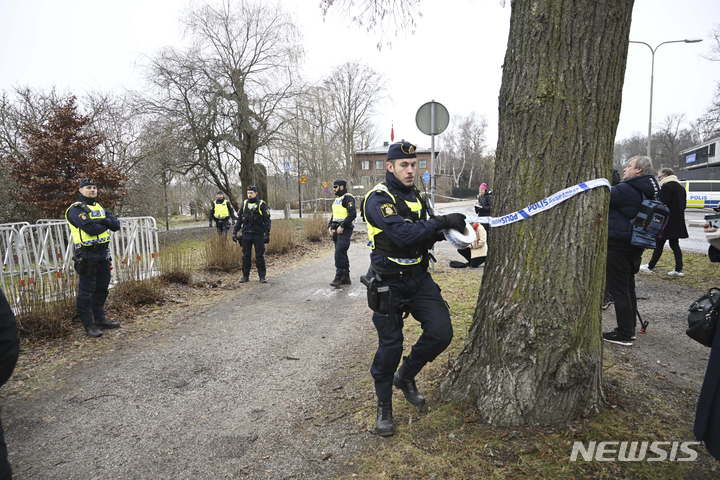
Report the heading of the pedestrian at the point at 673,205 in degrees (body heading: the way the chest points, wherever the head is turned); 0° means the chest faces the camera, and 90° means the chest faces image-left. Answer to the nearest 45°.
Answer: approximately 90°

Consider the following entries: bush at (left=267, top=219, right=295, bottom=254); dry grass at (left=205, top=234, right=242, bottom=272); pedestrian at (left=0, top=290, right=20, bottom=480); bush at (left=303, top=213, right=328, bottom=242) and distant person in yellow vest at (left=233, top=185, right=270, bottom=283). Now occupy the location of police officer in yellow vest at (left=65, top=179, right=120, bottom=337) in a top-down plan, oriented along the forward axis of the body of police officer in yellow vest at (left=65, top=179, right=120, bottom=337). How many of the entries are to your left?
4

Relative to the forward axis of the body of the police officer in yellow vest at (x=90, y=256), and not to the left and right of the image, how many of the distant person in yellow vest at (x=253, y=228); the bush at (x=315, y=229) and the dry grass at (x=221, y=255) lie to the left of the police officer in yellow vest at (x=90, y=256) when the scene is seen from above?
3

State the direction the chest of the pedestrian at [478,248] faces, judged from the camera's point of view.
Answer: to the viewer's left

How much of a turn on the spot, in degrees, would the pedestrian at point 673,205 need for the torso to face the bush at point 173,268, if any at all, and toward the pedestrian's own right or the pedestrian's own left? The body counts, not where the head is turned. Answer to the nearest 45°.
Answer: approximately 45° to the pedestrian's own left

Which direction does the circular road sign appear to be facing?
away from the camera
